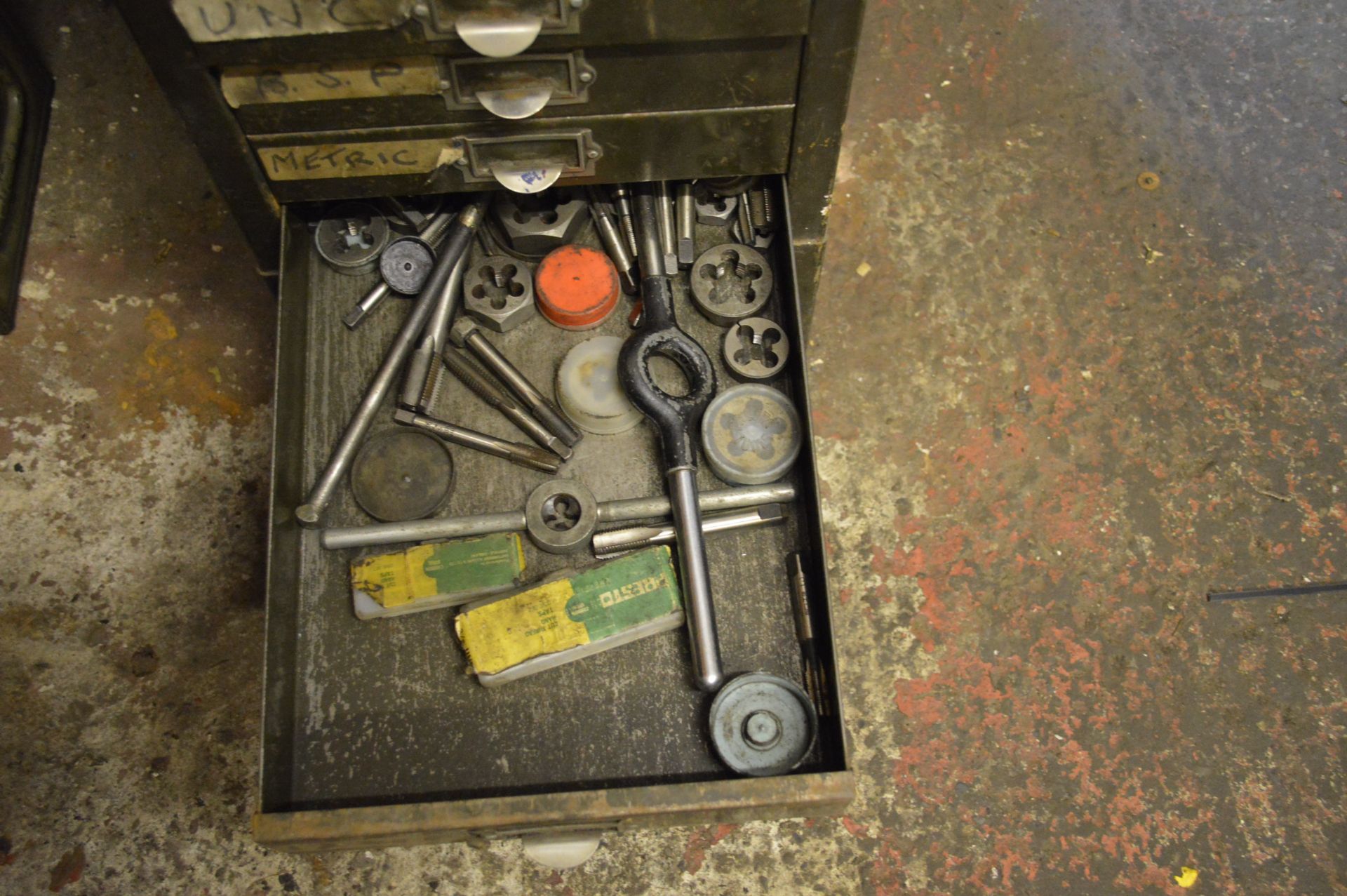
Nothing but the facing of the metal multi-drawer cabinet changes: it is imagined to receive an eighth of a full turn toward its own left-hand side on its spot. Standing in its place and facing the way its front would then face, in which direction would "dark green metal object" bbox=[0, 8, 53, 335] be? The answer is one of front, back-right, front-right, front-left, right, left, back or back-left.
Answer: back

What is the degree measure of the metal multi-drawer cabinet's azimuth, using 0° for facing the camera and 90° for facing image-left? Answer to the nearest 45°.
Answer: approximately 0°

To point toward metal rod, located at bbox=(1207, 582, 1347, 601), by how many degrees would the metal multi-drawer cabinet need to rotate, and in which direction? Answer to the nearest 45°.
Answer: approximately 90° to its left
